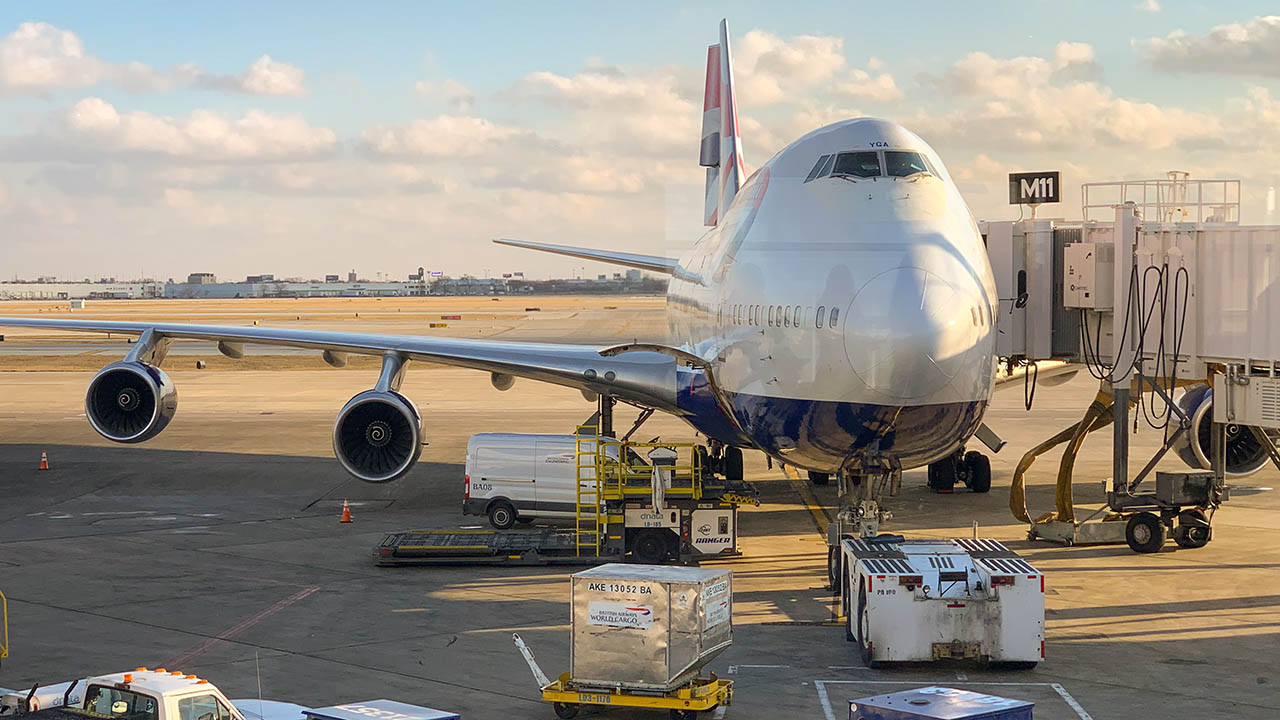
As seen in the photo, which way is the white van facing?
to the viewer's right

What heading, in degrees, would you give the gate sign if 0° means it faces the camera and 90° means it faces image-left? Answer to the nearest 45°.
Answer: approximately 0°

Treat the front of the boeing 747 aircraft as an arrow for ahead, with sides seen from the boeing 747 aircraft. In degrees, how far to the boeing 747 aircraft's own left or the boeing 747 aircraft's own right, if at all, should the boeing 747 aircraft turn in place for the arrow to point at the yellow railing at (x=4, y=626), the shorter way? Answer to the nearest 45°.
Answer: approximately 90° to the boeing 747 aircraft's own right

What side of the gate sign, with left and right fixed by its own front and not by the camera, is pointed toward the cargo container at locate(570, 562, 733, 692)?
front

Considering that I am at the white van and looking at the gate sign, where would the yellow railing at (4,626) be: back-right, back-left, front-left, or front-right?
back-right

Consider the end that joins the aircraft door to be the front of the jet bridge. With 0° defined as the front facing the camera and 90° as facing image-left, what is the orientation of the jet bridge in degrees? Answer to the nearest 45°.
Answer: approximately 90°

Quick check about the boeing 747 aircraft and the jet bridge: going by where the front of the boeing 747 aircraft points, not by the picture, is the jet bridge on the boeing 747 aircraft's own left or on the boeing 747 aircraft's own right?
on the boeing 747 aircraft's own left

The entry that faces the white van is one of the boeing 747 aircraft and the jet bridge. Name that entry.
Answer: the jet bridge

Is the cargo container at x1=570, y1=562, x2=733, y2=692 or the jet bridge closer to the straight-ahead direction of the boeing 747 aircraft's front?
the cargo container
